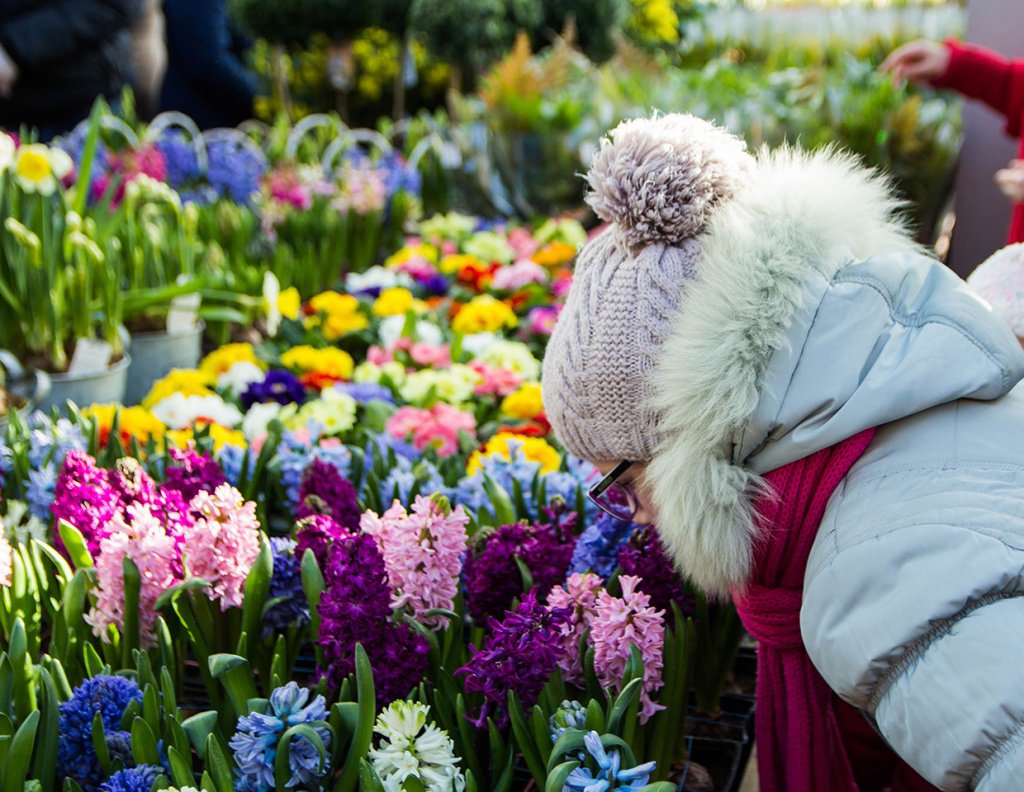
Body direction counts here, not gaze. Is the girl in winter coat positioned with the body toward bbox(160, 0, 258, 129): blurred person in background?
no

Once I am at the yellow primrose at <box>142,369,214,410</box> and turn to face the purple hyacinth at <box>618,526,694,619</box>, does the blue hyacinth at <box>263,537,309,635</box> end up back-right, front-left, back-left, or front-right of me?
front-right

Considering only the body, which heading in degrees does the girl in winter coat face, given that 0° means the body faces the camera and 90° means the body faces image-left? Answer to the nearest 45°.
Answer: approximately 90°

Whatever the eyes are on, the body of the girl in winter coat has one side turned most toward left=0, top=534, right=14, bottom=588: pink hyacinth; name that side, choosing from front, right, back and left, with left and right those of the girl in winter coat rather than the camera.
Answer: front
